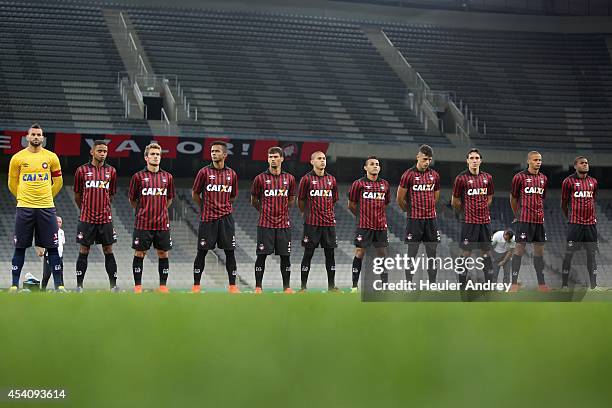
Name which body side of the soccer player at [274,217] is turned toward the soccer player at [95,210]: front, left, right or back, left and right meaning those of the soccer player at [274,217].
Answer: right

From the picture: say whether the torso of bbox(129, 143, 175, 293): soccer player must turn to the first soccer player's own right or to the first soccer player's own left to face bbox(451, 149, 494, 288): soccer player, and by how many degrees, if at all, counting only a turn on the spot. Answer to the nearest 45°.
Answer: approximately 90° to the first soccer player's own left

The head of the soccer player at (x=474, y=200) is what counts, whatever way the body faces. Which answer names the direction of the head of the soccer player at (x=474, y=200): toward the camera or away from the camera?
toward the camera

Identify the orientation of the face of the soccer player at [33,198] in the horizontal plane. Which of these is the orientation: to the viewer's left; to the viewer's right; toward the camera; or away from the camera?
toward the camera

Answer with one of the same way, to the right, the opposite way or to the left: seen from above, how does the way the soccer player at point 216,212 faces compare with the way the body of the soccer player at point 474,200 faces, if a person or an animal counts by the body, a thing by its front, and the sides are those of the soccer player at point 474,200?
the same way

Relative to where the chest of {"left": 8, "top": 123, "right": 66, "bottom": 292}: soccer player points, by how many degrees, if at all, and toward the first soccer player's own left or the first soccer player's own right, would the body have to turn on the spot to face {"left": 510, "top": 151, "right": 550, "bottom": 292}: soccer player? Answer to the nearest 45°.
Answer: approximately 90° to the first soccer player's own left

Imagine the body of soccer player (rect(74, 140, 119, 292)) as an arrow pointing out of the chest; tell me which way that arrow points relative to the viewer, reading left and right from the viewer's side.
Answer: facing the viewer

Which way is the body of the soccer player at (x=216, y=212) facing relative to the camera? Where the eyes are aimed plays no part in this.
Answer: toward the camera

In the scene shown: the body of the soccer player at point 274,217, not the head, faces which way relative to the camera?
toward the camera

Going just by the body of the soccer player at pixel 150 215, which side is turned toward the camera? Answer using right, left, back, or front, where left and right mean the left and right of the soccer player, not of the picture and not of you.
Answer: front

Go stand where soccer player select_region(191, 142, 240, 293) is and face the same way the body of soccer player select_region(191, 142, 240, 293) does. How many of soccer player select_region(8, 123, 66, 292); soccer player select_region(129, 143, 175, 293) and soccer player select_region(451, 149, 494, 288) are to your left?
1

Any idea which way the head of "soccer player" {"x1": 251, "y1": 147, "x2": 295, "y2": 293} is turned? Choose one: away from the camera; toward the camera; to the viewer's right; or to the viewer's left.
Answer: toward the camera
